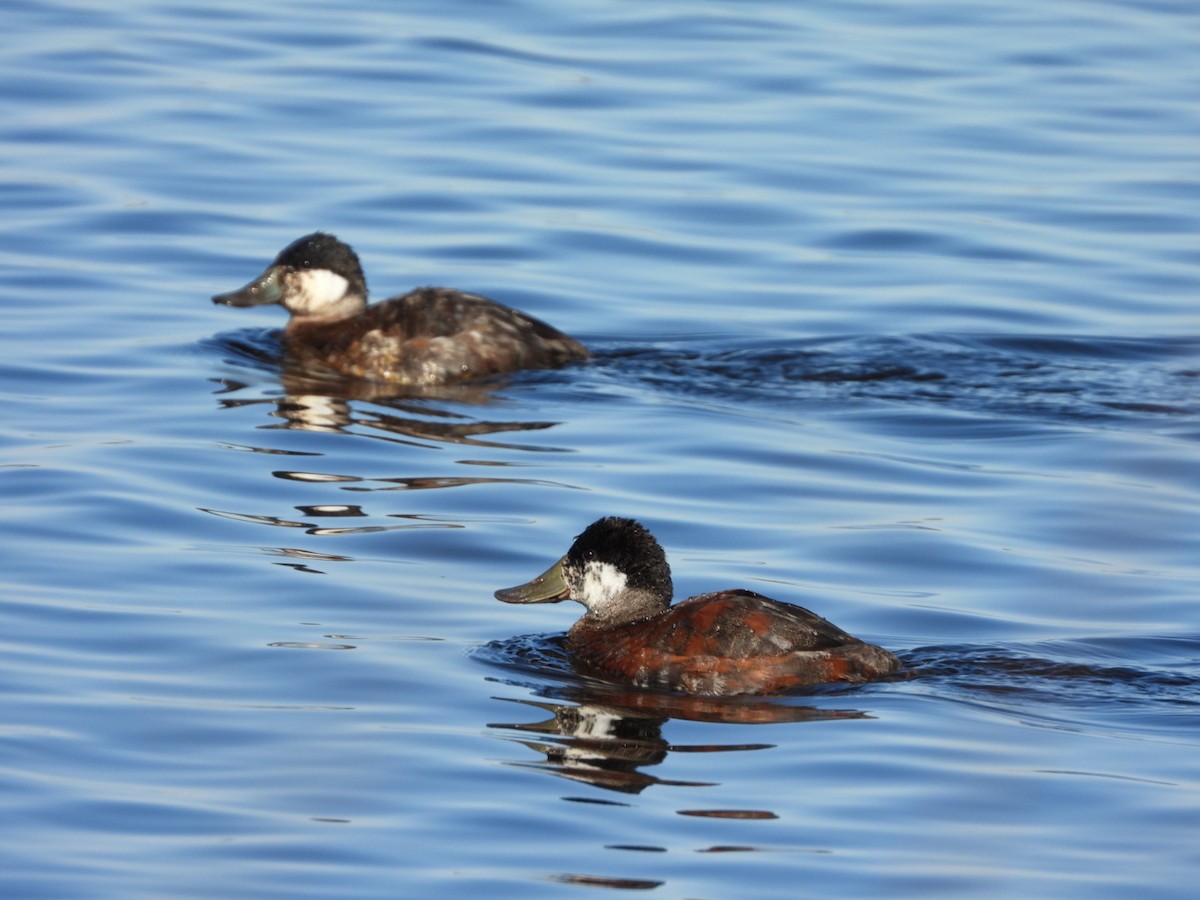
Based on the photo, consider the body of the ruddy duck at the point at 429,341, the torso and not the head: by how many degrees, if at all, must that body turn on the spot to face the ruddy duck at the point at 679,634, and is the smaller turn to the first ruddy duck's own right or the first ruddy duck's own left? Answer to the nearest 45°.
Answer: approximately 90° to the first ruddy duck's own left

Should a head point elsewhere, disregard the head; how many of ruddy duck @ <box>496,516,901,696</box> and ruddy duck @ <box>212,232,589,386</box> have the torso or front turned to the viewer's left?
2

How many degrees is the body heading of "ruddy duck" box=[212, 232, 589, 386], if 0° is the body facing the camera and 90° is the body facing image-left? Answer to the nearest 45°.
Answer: approximately 90°

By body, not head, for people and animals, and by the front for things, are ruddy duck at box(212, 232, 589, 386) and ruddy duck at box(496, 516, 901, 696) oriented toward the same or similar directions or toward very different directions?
same or similar directions

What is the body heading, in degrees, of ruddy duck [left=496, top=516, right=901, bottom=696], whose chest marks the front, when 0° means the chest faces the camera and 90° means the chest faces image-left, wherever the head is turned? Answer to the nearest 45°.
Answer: approximately 90°

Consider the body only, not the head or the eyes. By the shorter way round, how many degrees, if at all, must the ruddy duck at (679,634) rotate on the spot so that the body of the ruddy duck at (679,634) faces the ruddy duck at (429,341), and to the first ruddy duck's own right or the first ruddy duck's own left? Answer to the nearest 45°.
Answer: approximately 90° to the first ruddy duck's own right
